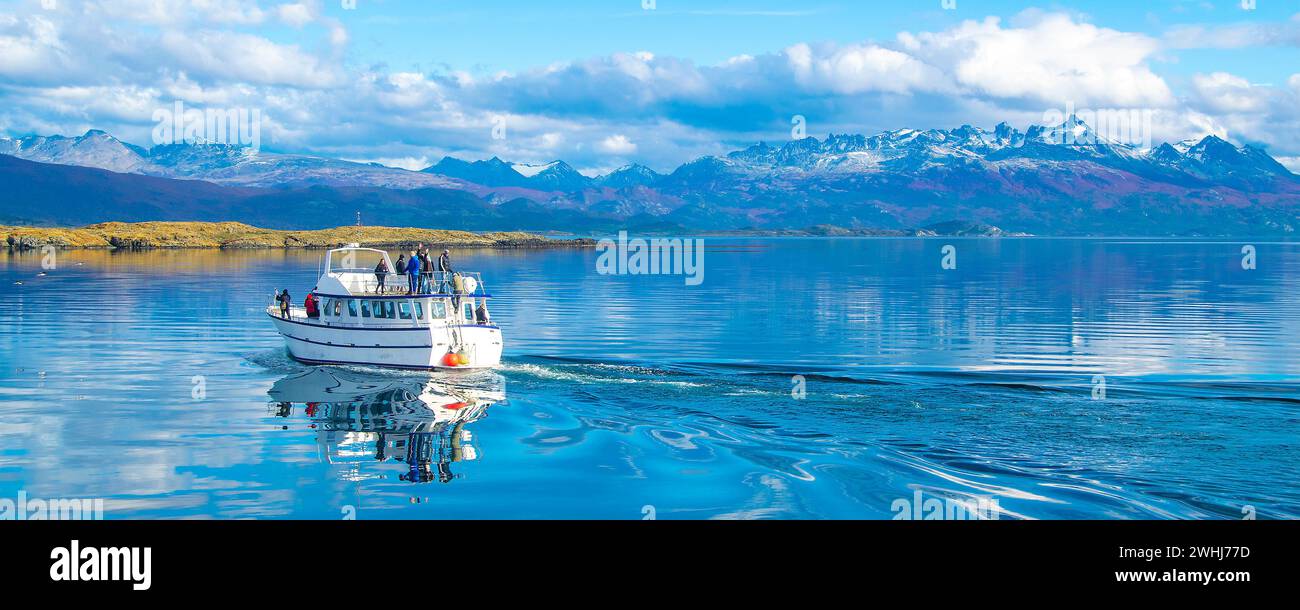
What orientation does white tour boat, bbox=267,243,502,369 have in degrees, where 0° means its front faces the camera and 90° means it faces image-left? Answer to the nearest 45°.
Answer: approximately 135°
